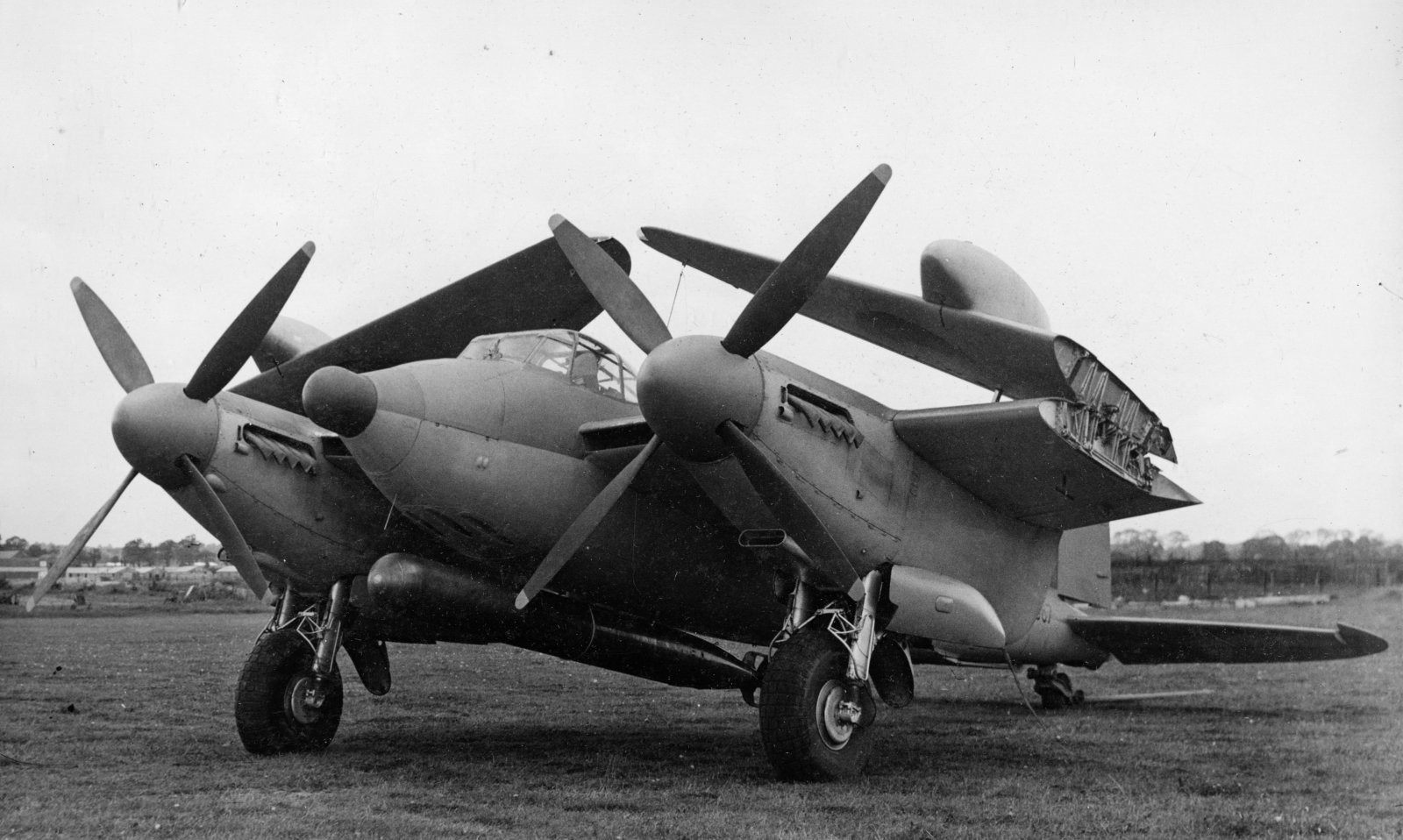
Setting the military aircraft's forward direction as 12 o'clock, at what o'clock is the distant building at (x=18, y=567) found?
The distant building is roughly at 3 o'clock from the military aircraft.

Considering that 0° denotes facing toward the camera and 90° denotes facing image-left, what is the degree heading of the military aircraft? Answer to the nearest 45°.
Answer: approximately 45°
